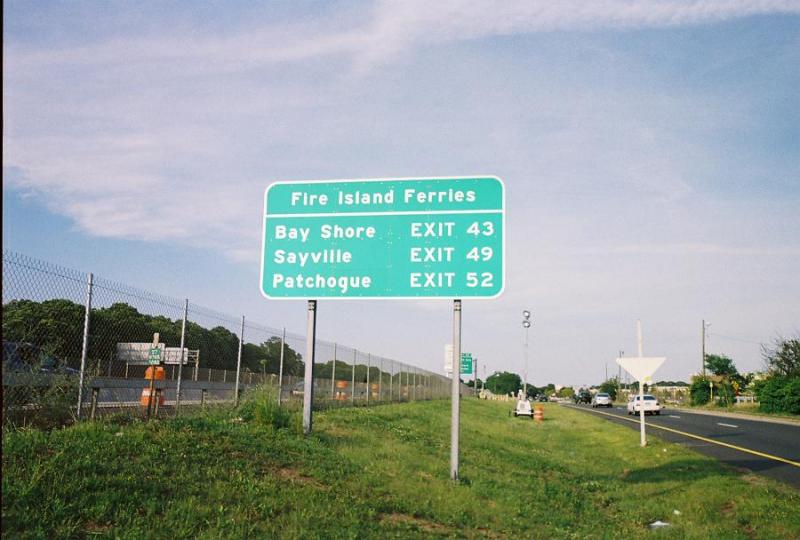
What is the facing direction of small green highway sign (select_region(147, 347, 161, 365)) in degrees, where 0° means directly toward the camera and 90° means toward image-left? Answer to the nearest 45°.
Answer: approximately 0°

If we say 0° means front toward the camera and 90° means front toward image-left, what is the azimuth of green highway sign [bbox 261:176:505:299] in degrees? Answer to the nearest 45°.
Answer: approximately 0°

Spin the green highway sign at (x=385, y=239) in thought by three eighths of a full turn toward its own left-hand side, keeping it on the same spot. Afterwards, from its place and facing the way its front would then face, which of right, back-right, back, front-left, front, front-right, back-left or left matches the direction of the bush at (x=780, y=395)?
front

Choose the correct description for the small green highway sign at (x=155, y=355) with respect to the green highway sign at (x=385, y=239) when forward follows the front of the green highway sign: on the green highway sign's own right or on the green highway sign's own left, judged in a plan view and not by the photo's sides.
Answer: on the green highway sign's own right

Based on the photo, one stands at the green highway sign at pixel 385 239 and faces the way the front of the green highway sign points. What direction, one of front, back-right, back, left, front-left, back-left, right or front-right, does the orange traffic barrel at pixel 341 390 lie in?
back

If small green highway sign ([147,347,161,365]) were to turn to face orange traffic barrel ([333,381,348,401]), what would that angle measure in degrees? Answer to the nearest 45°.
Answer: approximately 135° to its left

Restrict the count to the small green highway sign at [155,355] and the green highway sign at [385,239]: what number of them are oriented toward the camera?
2

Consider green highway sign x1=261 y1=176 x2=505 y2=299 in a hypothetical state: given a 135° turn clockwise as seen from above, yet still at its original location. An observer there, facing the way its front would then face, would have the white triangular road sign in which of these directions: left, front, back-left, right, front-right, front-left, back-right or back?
right

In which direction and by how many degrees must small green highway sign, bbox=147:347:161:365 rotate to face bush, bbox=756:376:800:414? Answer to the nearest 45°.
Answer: approximately 135° to its left
